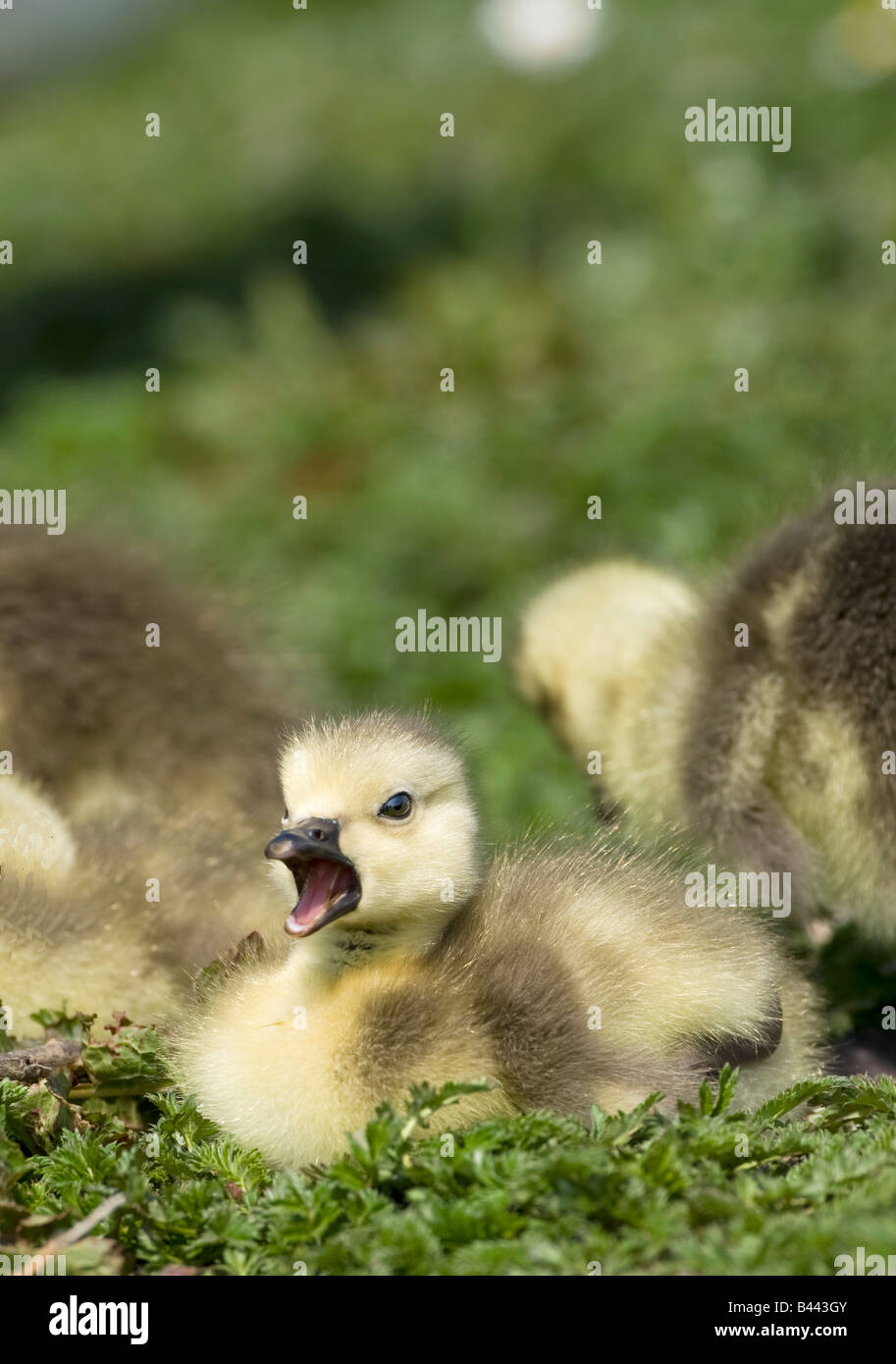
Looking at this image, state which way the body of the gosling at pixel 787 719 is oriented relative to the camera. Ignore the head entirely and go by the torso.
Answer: to the viewer's left

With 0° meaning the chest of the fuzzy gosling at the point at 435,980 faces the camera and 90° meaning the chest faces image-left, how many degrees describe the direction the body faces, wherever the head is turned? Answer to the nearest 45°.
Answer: approximately 45°

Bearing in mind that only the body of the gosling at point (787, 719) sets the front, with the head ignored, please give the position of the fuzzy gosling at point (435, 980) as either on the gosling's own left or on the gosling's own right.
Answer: on the gosling's own left

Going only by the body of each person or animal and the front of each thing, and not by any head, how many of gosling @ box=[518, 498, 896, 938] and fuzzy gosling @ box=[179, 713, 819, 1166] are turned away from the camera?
0

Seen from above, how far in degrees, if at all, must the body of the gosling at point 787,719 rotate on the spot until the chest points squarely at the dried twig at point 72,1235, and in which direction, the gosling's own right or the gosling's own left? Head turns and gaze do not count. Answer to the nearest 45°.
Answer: approximately 45° to the gosling's own left
